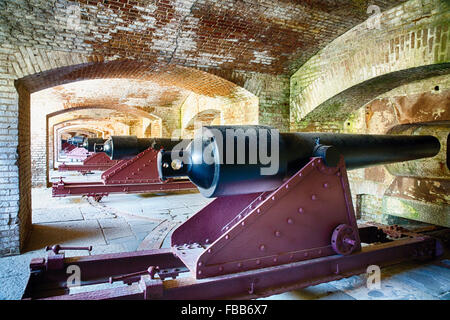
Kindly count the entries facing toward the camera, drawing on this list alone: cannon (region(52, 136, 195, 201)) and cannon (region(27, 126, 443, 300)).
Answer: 0

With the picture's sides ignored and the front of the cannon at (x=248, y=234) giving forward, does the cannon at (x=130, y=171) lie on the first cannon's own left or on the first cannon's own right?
on the first cannon's own left

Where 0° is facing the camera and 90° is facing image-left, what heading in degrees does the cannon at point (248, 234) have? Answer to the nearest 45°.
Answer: approximately 225°

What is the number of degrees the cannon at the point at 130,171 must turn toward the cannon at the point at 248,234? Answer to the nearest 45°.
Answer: approximately 90° to its right

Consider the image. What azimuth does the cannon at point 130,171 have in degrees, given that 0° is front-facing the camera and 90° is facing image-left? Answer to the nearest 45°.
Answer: approximately 270°
